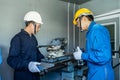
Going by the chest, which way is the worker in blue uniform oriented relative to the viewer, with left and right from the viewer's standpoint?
facing to the left of the viewer

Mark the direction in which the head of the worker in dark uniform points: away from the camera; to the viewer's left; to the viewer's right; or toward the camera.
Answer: to the viewer's right

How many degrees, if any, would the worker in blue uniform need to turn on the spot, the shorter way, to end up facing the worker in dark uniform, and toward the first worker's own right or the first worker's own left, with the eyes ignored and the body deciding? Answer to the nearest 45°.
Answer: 0° — they already face them

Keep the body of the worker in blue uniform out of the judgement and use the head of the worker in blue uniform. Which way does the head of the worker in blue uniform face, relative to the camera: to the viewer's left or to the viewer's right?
to the viewer's left
